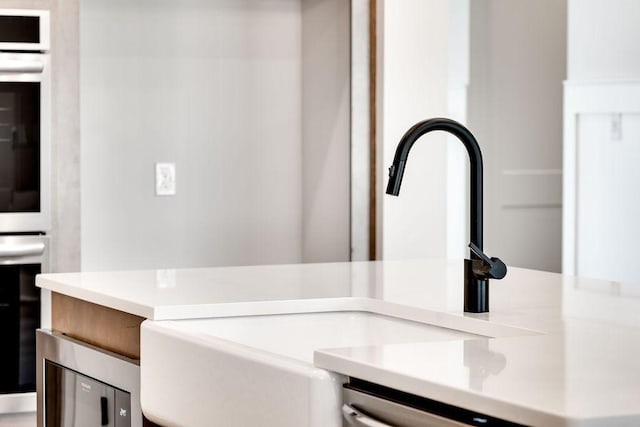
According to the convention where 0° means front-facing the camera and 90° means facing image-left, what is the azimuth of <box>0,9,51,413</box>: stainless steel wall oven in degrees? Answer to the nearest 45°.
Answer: approximately 0°

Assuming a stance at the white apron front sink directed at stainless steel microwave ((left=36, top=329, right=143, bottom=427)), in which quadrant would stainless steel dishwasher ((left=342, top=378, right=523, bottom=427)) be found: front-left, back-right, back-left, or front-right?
back-left

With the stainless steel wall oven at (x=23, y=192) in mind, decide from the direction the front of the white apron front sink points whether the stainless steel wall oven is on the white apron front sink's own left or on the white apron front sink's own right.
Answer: on the white apron front sink's own right

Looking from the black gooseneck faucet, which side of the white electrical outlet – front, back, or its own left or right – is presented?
front

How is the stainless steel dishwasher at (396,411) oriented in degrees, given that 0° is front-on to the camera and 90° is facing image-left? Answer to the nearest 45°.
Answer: approximately 45°

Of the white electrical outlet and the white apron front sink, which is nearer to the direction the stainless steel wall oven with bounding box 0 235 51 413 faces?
the white apron front sink

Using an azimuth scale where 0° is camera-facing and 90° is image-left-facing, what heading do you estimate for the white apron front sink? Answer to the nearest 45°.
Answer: approximately 45°

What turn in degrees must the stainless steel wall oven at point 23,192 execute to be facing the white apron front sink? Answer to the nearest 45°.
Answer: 0° — it already faces it

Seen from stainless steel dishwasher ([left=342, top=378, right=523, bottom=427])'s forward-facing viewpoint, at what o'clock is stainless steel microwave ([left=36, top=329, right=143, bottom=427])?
stainless steel microwave ([left=36, top=329, right=143, bottom=427]) is roughly at 3 o'clock from stainless steel dishwasher ([left=342, top=378, right=523, bottom=427]).

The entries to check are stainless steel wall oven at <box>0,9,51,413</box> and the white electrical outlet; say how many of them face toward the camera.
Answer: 2

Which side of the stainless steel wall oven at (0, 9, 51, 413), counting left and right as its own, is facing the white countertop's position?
front

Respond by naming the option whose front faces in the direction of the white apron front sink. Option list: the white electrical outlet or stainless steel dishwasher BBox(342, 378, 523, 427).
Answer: the white electrical outlet

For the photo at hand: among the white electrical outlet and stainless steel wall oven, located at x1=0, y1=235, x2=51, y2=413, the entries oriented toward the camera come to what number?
2
